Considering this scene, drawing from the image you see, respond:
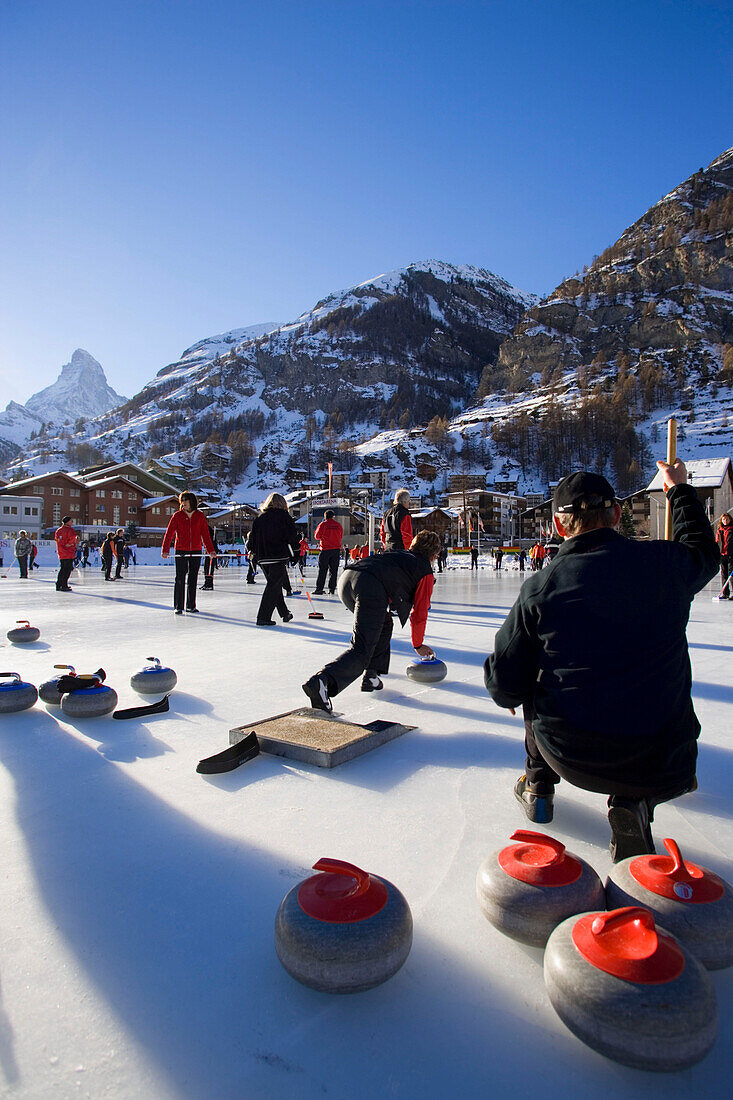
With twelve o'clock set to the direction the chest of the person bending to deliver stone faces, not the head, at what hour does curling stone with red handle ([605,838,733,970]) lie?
The curling stone with red handle is roughly at 4 o'clock from the person bending to deliver stone.

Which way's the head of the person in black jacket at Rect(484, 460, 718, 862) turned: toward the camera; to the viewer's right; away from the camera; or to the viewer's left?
away from the camera

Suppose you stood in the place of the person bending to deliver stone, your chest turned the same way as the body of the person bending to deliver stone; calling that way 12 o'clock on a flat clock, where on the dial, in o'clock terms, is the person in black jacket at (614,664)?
The person in black jacket is roughly at 4 o'clock from the person bending to deliver stone.

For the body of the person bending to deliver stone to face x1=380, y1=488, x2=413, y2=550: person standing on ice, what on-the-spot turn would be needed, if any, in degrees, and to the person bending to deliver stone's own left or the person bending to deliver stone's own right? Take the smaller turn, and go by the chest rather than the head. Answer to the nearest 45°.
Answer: approximately 45° to the person bending to deliver stone's own left

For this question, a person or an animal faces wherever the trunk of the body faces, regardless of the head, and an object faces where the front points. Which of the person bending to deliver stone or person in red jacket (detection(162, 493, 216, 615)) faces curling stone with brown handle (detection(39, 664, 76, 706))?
the person in red jacket

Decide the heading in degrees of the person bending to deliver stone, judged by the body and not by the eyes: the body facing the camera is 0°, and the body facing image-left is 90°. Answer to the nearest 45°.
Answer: approximately 225°

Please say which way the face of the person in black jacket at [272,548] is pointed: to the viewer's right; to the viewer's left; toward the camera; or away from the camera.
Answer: away from the camera

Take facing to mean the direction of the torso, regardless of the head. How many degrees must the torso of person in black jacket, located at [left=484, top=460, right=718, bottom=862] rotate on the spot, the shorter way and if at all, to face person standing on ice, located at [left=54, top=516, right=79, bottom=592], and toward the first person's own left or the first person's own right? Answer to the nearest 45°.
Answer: approximately 45° to the first person's own left

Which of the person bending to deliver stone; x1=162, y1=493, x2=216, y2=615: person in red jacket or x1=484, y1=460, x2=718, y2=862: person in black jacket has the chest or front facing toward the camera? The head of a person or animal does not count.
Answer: the person in red jacket

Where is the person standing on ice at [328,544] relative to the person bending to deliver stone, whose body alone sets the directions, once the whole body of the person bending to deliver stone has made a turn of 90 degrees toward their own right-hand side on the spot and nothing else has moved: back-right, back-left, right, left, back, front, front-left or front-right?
back-left

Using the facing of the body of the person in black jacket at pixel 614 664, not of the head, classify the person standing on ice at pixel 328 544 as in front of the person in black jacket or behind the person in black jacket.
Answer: in front

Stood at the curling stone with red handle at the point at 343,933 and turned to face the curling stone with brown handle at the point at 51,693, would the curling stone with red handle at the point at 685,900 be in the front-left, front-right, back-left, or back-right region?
back-right

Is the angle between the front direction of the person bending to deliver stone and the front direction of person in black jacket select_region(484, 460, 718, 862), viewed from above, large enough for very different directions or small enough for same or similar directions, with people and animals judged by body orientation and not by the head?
same or similar directions

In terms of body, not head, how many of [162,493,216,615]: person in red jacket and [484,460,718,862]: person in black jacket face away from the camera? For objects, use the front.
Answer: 1

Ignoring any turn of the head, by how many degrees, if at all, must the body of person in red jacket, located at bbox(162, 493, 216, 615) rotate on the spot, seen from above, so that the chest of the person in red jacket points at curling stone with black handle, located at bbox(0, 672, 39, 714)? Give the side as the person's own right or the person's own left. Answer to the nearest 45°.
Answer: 0° — they already face it

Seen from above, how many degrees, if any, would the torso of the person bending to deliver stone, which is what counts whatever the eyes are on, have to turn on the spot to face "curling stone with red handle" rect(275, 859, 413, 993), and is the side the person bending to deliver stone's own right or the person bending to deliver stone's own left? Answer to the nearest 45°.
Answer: approximately 135° to the person bending to deliver stone's own right

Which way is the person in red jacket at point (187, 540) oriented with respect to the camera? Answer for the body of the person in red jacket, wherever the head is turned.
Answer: toward the camera

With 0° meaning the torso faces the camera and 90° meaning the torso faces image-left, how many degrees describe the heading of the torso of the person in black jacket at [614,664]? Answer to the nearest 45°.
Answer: approximately 180°
